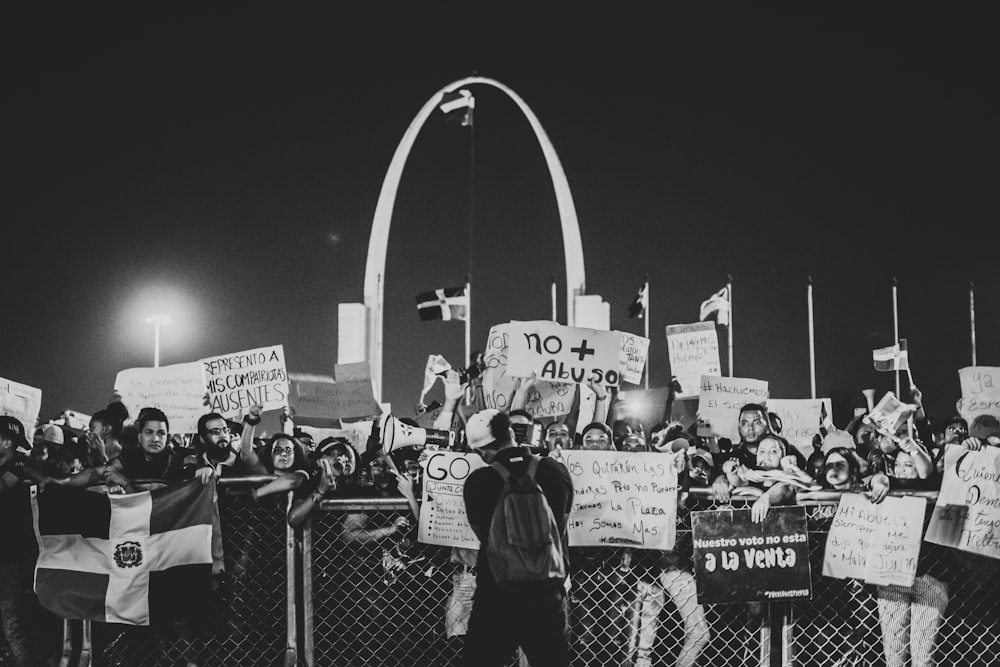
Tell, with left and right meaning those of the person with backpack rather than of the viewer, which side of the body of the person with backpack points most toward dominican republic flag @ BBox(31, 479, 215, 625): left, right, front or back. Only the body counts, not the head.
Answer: left

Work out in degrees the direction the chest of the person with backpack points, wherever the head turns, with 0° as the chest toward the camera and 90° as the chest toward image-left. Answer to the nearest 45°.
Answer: approximately 180°

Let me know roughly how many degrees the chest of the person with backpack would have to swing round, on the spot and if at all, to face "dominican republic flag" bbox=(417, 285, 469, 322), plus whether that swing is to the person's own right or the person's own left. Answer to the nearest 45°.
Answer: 0° — they already face it

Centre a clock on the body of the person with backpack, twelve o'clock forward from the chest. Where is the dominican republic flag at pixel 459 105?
The dominican republic flag is roughly at 12 o'clock from the person with backpack.

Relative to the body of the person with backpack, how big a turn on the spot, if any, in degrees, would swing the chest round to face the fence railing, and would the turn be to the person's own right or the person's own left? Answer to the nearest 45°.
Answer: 0° — they already face it
